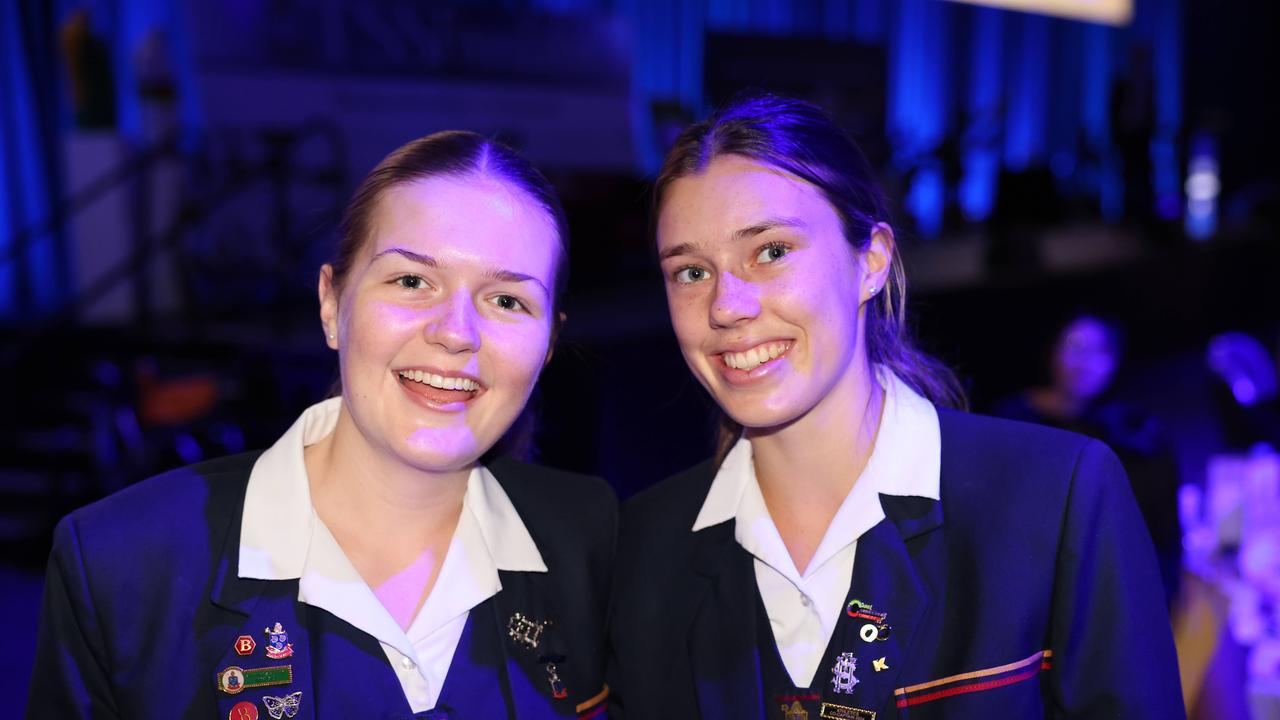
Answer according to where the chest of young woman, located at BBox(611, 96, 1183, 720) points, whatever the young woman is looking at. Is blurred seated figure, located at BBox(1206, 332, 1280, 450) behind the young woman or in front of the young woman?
behind

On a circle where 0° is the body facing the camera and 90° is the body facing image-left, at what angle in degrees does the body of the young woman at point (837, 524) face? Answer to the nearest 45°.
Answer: approximately 45°

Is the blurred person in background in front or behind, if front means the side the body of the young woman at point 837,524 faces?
behind
